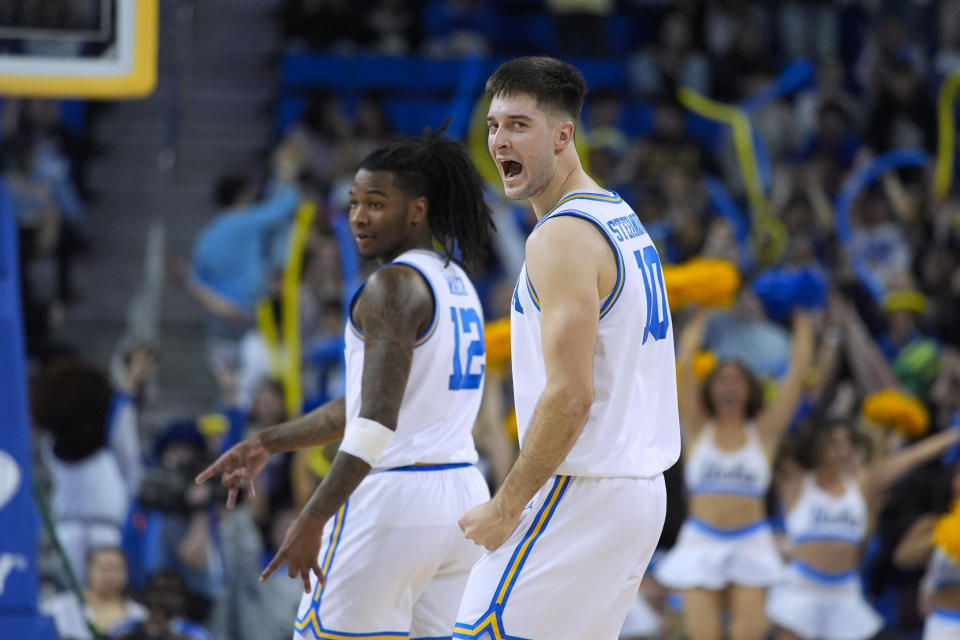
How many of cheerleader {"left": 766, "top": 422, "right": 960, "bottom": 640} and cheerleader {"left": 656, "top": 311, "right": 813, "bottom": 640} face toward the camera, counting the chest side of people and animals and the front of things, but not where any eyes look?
2

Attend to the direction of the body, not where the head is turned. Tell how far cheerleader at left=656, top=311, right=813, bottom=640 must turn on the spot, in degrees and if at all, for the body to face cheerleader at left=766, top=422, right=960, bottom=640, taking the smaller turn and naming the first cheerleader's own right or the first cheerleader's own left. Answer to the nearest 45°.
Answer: approximately 90° to the first cheerleader's own left

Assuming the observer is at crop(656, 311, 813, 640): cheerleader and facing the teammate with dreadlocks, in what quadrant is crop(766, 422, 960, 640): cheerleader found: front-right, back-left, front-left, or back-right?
back-left

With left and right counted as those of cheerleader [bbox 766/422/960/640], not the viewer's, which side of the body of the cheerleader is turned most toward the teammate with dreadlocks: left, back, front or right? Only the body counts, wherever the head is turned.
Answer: front

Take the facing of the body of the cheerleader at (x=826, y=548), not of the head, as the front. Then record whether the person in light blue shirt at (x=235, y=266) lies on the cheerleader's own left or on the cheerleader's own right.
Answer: on the cheerleader's own right

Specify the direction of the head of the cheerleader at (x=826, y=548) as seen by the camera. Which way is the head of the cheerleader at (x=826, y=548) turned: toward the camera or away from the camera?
toward the camera

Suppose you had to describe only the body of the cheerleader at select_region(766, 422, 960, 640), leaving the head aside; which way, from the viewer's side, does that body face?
toward the camera

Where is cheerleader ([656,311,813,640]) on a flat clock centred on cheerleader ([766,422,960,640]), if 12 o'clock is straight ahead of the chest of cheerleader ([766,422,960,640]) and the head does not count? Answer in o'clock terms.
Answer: cheerleader ([656,311,813,640]) is roughly at 2 o'clock from cheerleader ([766,422,960,640]).

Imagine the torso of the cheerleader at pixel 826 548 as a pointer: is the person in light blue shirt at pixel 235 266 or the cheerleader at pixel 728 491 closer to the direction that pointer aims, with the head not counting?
the cheerleader

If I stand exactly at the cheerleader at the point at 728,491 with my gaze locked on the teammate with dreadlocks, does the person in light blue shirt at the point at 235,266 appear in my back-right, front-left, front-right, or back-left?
back-right

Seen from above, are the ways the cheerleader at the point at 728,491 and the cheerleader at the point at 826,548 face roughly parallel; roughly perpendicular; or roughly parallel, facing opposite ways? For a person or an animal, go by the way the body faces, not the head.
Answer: roughly parallel

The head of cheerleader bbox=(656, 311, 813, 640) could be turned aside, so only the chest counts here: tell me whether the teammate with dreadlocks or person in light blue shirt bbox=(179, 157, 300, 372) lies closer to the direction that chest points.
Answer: the teammate with dreadlocks

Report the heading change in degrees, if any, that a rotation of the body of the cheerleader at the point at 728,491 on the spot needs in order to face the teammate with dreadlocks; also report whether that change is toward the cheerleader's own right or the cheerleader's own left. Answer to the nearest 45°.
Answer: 0° — they already face them

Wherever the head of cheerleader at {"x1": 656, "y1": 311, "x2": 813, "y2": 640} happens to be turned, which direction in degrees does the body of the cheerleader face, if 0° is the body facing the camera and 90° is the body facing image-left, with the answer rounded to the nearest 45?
approximately 0°
